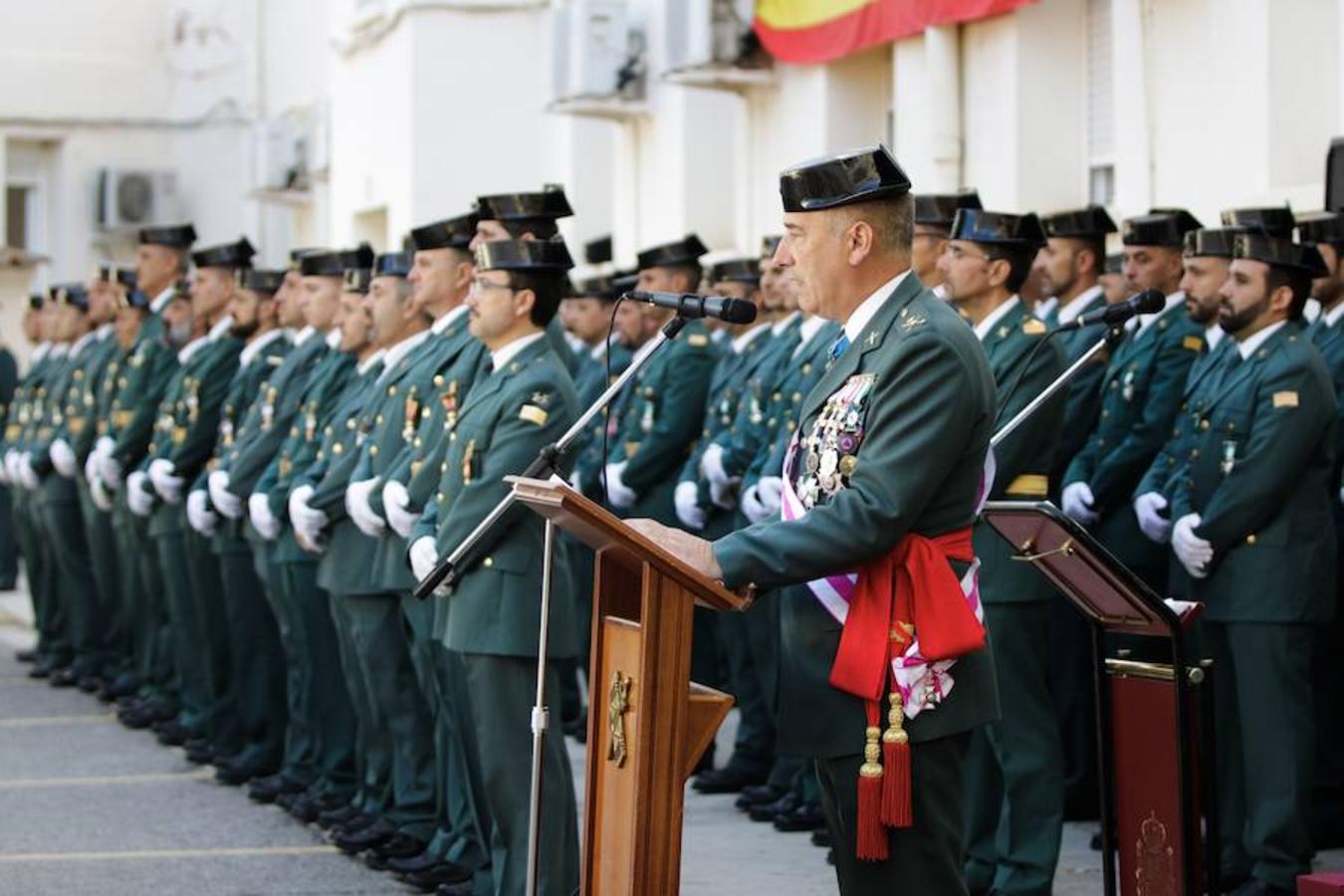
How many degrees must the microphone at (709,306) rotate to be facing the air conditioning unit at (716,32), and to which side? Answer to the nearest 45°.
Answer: approximately 90° to its left

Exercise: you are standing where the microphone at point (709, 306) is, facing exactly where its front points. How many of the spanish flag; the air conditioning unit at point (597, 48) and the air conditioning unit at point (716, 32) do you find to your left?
3

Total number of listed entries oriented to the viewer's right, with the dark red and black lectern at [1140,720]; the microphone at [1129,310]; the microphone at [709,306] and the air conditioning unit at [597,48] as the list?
2

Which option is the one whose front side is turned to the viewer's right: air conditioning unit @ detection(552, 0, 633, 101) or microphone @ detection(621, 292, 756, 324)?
the microphone

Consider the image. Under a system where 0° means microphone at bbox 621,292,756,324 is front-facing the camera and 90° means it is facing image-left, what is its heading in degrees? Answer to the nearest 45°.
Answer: approximately 270°

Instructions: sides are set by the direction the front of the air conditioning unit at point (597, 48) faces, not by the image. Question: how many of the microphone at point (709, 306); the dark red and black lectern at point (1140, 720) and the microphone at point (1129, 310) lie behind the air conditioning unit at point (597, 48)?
0

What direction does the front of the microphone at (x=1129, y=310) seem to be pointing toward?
to the viewer's right

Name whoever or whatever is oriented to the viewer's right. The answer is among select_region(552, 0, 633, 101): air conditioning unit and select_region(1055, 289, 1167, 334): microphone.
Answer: the microphone

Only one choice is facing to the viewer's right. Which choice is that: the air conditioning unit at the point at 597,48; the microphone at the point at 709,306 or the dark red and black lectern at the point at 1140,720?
the microphone

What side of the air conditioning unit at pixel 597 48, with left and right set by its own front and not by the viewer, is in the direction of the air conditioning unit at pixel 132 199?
right

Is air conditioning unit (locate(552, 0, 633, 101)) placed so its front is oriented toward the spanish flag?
no

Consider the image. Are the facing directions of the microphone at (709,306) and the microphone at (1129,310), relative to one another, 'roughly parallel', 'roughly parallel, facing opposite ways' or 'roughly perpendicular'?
roughly parallel

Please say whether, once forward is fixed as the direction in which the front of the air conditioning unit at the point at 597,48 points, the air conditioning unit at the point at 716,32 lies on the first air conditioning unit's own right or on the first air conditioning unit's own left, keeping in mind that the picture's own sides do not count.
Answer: on the first air conditioning unit's own left

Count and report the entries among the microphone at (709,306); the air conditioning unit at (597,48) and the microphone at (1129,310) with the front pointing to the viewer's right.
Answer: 2

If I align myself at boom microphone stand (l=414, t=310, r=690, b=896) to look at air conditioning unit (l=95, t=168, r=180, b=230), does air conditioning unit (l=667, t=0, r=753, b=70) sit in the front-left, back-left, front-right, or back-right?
front-right
